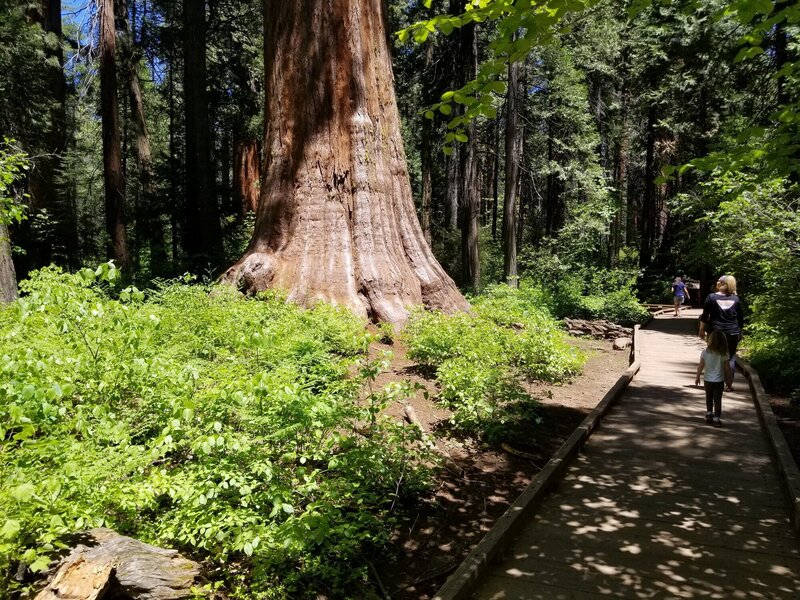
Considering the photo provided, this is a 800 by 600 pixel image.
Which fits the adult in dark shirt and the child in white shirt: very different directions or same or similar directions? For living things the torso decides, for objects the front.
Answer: same or similar directions

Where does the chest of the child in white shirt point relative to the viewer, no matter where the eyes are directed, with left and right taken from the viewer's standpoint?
facing away from the viewer

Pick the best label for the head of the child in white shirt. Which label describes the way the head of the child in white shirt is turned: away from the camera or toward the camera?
away from the camera

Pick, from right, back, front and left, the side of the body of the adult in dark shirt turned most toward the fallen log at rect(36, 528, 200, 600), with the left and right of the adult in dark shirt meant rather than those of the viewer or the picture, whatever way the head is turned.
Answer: back

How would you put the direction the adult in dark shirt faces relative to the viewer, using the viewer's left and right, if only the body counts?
facing away from the viewer

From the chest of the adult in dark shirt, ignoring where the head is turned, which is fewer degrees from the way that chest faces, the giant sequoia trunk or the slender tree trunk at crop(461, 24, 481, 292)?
the slender tree trunk

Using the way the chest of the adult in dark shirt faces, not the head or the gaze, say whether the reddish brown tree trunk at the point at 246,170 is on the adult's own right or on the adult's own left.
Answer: on the adult's own left

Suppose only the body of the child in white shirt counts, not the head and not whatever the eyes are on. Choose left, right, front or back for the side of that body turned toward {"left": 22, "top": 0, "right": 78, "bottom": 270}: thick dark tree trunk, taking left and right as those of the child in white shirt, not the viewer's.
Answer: left

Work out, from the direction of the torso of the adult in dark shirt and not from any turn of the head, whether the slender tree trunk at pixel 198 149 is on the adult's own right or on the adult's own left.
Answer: on the adult's own left

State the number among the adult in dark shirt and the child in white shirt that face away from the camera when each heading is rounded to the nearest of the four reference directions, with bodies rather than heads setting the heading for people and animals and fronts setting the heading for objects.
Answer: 2
